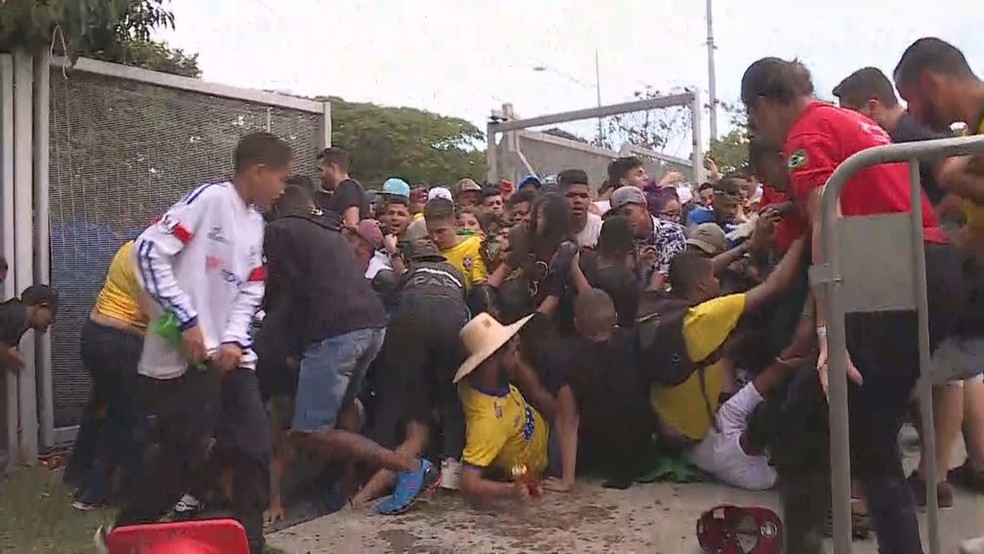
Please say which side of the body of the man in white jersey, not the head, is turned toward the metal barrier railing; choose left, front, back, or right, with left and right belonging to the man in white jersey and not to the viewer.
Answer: front

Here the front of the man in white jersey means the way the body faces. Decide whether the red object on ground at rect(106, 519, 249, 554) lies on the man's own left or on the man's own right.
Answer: on the man's own right

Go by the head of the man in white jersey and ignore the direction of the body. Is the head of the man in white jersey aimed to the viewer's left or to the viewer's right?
to the viewer's right

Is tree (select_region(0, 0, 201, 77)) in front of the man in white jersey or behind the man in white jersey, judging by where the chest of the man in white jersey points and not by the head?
behind

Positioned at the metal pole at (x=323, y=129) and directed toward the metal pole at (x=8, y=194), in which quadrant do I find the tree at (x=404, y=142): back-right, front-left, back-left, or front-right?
back-right

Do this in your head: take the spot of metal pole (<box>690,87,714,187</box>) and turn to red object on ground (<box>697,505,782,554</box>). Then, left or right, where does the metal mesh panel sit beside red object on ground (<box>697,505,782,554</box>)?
right

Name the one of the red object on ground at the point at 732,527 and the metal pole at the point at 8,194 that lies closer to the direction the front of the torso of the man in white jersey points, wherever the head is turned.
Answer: the red object on ground

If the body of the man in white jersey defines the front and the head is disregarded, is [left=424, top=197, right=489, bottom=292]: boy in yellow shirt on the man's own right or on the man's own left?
on the man's own left
